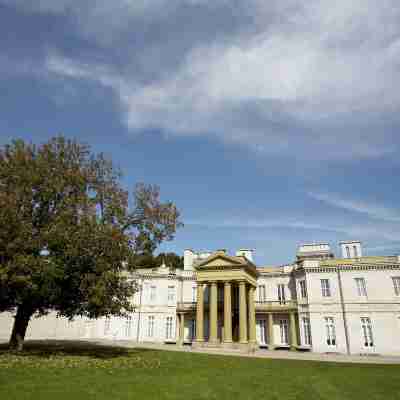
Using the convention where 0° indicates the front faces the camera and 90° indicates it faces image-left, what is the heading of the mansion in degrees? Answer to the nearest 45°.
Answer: approximately 45°
